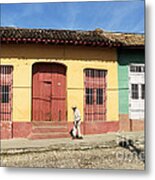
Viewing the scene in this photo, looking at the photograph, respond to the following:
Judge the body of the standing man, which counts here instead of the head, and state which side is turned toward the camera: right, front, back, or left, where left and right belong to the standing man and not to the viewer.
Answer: left

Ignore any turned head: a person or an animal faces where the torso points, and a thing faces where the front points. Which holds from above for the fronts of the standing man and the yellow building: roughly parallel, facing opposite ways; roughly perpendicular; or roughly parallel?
roughly perpendicular

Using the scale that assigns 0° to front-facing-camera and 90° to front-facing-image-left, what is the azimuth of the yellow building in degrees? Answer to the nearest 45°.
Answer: approximately 0°
